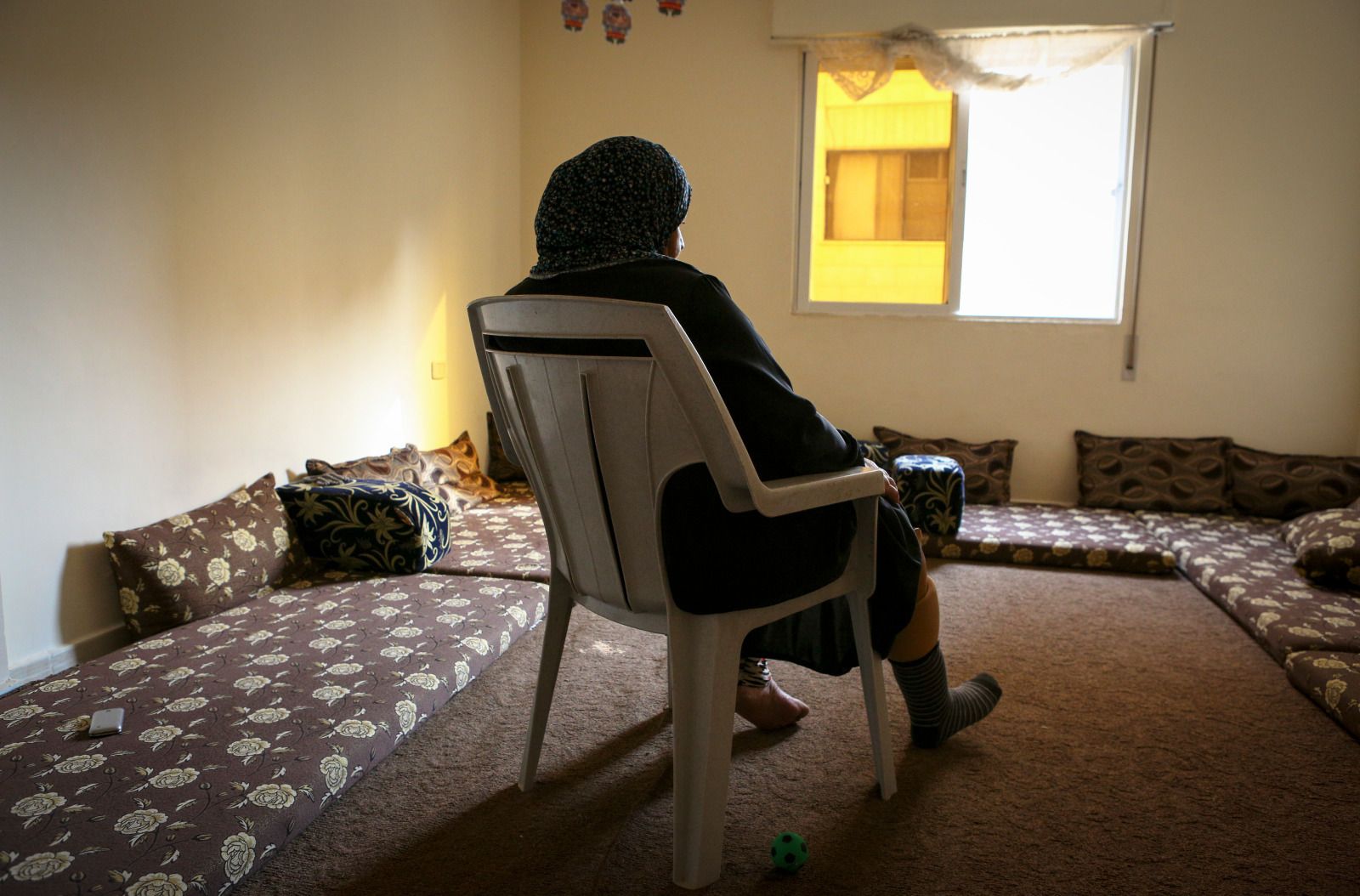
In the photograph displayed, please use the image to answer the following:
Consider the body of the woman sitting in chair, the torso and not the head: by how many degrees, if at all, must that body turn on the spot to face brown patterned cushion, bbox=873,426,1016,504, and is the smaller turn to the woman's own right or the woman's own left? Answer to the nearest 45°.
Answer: approximately 45° to the woman's own left

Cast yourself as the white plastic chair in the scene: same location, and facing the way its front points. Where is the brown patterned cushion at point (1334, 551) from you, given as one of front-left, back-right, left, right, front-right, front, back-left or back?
front

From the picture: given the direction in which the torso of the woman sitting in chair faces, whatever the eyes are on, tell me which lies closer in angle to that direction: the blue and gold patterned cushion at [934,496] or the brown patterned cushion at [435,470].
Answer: the blue and gold patterned cushion

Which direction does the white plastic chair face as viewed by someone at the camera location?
facing away from the viewer and to the right of the viewer

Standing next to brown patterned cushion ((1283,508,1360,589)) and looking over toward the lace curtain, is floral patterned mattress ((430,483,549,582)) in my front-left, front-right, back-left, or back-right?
front-left

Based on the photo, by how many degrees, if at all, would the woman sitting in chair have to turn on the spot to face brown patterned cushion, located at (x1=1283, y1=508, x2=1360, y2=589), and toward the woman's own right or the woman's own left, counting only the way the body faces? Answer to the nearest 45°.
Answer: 0° — they already face it

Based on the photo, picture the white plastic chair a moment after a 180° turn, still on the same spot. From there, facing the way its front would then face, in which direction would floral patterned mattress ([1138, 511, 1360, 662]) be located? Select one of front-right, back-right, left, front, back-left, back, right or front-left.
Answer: back

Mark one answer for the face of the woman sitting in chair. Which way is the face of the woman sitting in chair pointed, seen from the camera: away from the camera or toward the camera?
away from the camera

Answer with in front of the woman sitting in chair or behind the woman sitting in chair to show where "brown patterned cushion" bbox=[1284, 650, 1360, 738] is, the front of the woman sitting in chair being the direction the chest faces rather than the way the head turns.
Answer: in front

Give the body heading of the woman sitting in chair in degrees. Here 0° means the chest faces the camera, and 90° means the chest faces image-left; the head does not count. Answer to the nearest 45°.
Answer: approximately 225°

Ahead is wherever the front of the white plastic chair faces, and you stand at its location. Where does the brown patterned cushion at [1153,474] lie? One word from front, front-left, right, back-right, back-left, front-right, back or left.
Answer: front

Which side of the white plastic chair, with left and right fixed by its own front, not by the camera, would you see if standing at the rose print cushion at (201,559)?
left
